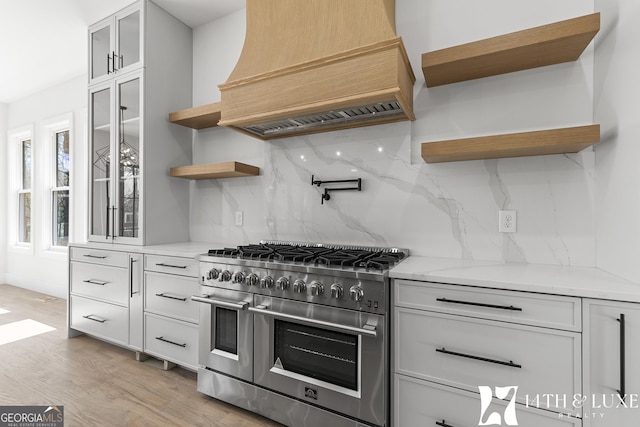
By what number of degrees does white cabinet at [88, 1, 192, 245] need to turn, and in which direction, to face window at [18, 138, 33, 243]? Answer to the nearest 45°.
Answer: approximately 90° to its right

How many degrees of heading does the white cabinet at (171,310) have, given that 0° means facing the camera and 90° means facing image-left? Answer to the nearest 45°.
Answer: approximately 45°

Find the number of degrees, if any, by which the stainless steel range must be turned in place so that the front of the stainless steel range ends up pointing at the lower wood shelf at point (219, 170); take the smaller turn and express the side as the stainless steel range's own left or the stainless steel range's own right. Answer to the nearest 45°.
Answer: approximately 90° to the stainless steel range's own right

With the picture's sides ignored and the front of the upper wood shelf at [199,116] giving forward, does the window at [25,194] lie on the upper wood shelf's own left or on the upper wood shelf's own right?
on the upper wood shelf's own right

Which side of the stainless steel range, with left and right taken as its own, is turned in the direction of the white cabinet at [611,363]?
left

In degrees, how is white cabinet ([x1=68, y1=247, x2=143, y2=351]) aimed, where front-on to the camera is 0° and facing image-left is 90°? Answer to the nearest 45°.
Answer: approximately 45°

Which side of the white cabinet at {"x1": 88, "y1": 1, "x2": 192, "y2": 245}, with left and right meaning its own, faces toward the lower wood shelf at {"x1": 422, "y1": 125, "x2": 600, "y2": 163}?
left

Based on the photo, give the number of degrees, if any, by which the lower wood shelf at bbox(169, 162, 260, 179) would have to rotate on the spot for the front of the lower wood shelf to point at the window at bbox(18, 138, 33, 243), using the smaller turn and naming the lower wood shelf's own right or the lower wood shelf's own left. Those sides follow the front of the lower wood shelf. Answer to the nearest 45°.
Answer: approximately 90° to the lower wood shelf's own right
